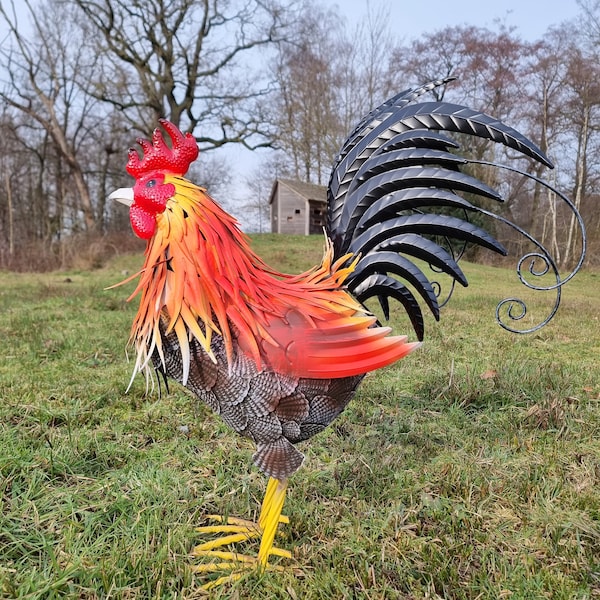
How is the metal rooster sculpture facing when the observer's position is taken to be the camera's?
facing to the left of the viewer
